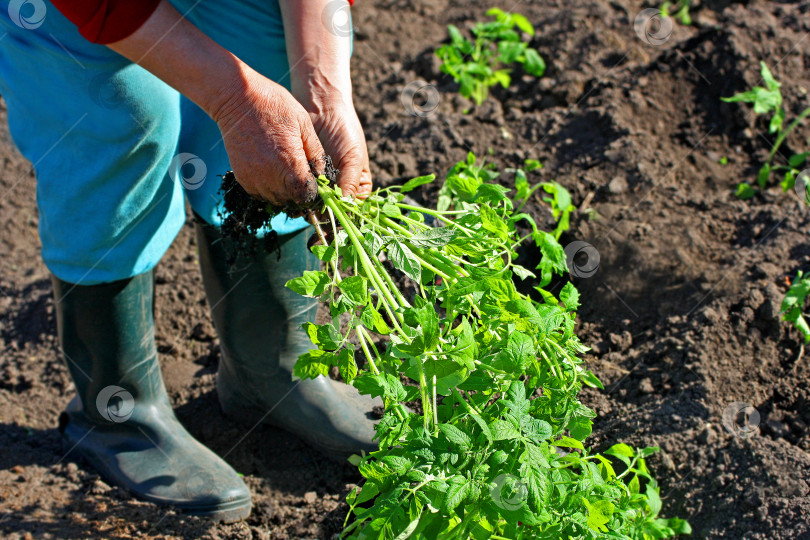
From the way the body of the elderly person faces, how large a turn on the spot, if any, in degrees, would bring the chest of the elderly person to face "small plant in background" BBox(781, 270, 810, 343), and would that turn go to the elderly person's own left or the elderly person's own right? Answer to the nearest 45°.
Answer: approximately 45° to the elderly person's own left

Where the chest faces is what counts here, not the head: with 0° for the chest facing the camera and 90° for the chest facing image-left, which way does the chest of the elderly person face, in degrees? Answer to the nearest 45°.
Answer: approximately 315°

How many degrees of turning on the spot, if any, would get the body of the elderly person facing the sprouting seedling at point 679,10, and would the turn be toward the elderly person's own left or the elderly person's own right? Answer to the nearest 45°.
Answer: approximately 90° to the elderly person's own left

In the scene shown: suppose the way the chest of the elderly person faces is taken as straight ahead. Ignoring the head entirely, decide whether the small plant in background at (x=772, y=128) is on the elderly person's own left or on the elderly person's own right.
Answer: on the elderly person's own left
